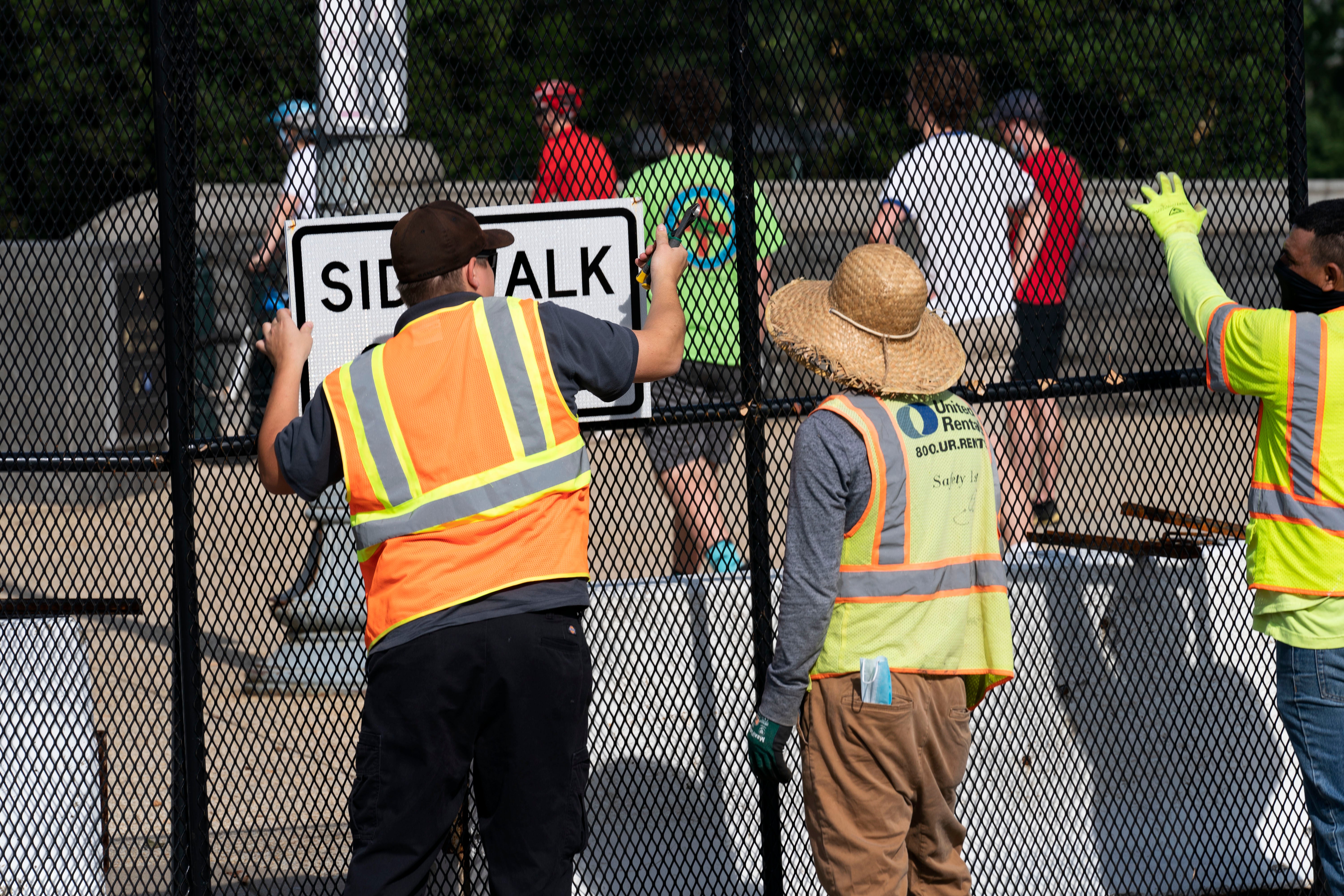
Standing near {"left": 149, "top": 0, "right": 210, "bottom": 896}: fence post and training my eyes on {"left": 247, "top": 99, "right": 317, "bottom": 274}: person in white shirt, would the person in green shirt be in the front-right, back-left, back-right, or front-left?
front-right

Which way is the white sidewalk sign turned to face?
toward the camera

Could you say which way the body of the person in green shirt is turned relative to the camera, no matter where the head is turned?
away from the camera

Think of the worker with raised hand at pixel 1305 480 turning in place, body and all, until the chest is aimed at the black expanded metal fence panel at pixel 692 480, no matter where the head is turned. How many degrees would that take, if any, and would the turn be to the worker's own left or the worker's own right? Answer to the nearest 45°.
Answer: approximately 45° to the worker's own left

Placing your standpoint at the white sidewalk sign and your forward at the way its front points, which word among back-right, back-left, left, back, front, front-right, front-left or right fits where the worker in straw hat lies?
front-left

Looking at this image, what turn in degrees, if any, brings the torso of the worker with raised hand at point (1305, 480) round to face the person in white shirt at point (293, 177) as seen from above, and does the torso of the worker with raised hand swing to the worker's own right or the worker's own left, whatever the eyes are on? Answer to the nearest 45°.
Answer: approximately 45° to the worker's own left

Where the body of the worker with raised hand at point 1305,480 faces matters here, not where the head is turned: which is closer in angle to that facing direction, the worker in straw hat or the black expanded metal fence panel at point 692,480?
the black expanded metal fence panel

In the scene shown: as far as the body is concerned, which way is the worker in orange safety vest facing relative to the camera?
away from the camera

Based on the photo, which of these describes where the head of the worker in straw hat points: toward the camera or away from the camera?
away from the camera

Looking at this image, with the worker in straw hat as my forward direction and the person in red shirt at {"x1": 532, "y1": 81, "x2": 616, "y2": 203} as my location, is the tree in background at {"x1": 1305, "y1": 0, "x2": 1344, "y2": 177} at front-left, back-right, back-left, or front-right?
back-left

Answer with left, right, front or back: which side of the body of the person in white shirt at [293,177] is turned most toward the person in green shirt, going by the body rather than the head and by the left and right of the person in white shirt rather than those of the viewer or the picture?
back

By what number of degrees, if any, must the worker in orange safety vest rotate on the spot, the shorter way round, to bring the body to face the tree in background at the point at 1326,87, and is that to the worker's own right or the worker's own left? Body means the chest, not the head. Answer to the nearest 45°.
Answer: approximately 45° to the worker's own right
